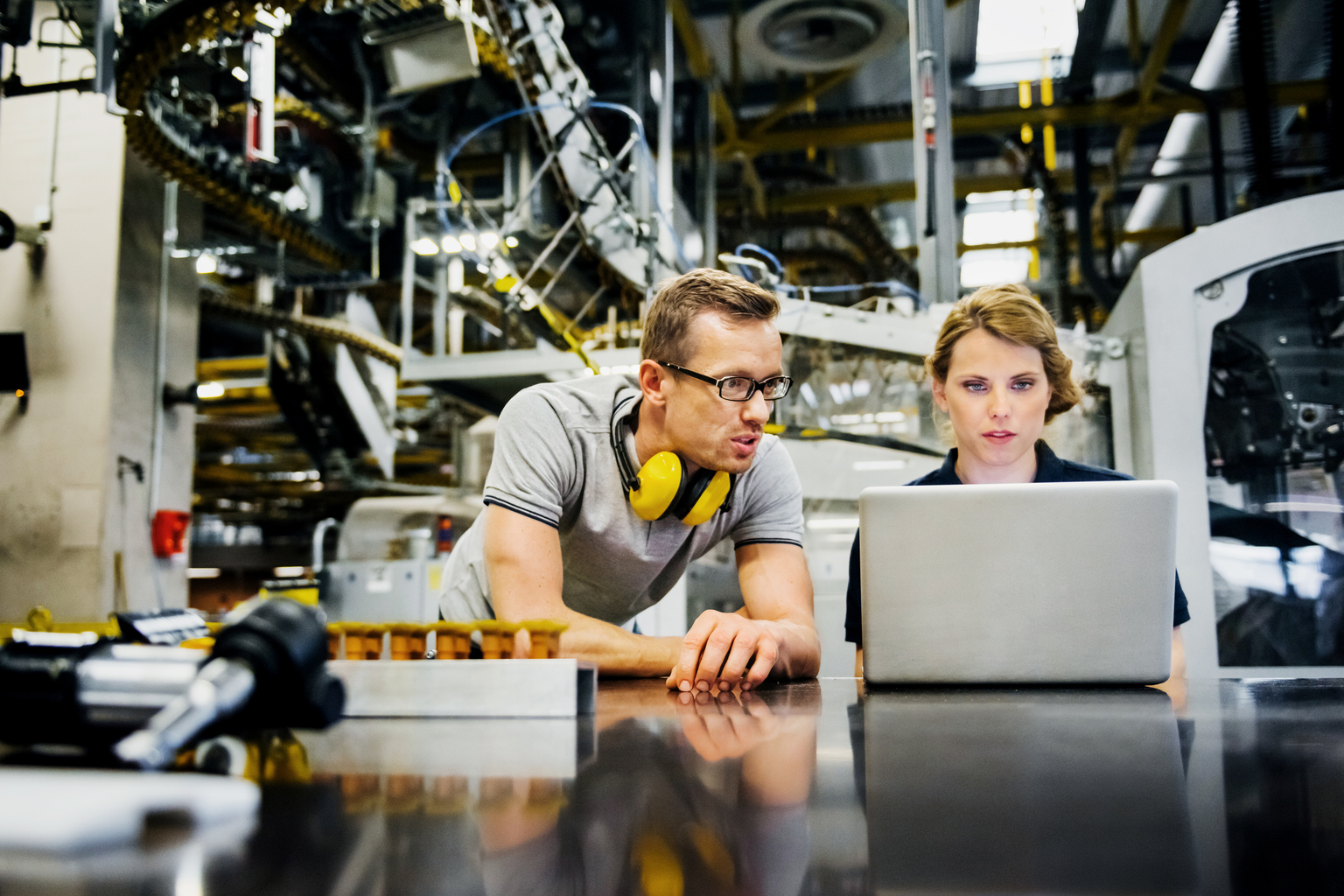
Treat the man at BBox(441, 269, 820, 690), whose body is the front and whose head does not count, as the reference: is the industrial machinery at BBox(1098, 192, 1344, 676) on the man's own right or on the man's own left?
on the man's own left

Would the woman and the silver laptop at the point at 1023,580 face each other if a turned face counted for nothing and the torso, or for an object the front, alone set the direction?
yes

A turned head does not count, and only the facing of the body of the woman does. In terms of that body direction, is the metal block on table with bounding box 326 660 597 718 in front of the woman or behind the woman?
in front

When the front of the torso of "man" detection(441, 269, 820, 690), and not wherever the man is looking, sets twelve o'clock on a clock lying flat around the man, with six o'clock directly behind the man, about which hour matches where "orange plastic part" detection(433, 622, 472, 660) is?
The orange plastic part is roughly at 2 o'clock from the man.

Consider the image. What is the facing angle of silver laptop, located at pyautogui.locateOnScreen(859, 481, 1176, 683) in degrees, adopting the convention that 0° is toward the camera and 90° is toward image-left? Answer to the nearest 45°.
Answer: approximately 180°

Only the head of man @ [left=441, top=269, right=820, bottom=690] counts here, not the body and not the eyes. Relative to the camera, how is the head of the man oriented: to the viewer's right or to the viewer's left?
to the viewer's right

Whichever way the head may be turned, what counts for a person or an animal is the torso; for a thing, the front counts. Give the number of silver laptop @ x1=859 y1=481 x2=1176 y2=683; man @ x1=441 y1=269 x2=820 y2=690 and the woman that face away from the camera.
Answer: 1

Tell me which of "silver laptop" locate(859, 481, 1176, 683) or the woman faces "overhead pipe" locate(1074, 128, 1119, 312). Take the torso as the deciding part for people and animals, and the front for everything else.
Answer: the silver laptop

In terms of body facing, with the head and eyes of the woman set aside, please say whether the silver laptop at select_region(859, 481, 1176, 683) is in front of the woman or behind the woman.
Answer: in front

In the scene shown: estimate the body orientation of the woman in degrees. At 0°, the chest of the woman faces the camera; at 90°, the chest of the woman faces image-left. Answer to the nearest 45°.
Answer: approximately 0°

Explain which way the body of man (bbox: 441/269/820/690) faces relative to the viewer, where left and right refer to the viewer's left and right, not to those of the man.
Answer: facing the viewer and to the right of the viewer

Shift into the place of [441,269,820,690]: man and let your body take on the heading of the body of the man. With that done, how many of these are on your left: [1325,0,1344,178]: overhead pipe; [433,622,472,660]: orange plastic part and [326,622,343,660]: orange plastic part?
1

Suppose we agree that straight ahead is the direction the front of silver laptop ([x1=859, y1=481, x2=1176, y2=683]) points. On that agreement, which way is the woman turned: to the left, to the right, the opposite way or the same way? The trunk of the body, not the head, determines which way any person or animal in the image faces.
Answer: the opposite way

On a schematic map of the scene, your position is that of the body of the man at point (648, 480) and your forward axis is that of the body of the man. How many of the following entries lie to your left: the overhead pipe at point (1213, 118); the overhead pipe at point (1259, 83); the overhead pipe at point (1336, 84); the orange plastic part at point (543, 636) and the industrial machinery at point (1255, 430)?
4

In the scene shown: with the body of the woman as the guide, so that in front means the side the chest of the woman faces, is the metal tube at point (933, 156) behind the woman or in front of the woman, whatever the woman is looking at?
behind
